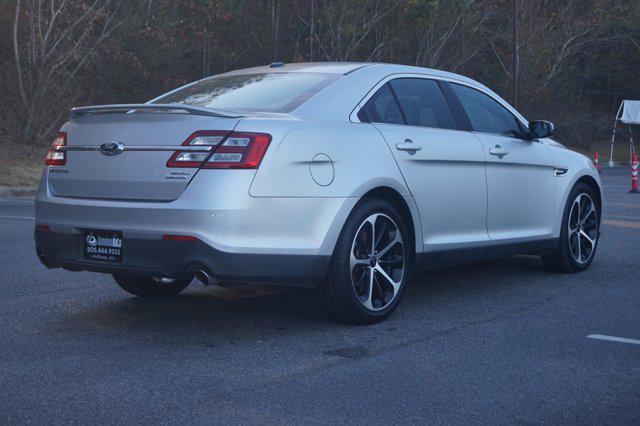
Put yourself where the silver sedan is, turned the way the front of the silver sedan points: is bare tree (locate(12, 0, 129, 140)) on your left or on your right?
on your left

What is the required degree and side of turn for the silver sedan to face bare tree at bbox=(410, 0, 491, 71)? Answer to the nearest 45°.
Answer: approximately 45° to its left

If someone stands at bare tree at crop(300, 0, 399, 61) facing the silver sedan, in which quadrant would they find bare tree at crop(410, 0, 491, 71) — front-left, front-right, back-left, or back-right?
back-left

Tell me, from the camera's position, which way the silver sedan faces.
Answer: facing away from the viewer and to the right of the viewer

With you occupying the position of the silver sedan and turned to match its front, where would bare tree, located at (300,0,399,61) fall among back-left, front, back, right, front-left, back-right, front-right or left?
front-left
